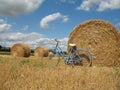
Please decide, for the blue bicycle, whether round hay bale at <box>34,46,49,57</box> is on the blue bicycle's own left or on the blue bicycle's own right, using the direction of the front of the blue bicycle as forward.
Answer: on the blue bicycle's own right

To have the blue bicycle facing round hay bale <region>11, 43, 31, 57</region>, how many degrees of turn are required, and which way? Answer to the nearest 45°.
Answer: approximately 45° to its right

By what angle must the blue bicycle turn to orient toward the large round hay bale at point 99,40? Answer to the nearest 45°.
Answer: approximately 180°

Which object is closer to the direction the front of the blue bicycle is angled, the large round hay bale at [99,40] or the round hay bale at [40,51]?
the round hay bale

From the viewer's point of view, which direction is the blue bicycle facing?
to the viewer's left
